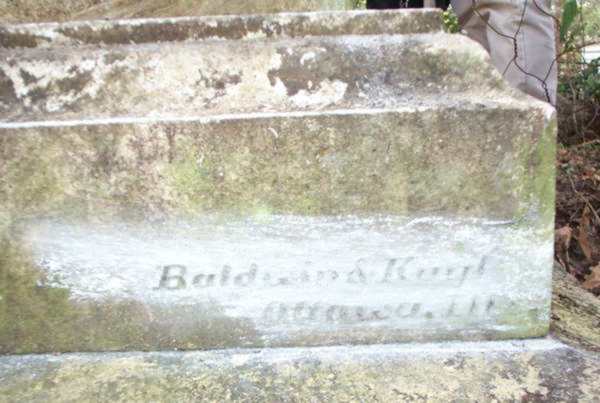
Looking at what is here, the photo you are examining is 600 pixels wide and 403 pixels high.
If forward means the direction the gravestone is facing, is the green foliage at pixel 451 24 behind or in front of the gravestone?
behind

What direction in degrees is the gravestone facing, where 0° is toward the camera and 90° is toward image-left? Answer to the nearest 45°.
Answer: approximately 0°
